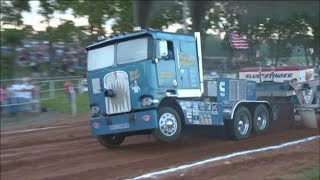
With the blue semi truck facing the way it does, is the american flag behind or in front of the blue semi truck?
behind

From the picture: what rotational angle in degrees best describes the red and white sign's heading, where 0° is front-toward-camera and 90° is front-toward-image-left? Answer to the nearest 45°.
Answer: approximately 0°

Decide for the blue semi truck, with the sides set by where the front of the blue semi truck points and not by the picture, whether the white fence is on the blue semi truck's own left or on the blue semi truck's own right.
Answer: on the blue semi truck's own right

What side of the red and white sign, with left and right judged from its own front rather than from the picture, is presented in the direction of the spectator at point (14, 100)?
right

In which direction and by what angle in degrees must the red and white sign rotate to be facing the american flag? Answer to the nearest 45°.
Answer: approximately 180°

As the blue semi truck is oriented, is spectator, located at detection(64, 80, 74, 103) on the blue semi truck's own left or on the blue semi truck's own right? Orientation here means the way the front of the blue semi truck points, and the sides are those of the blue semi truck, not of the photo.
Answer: on the blue semi truck's own right

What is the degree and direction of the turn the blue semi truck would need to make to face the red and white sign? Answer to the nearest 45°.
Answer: approximately 180°
